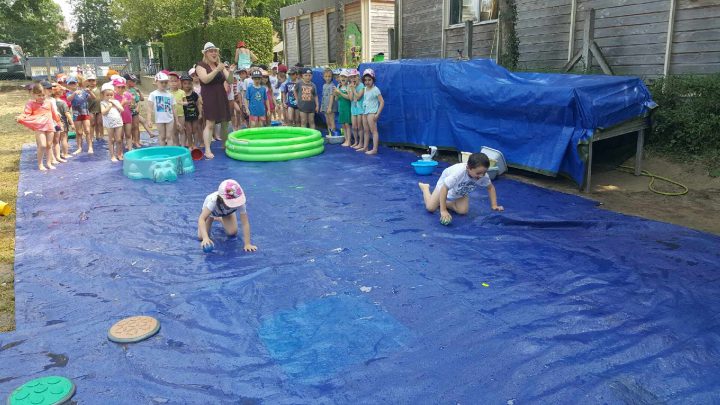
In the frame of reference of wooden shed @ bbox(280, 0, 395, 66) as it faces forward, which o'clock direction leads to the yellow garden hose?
The yellow garden hose is roughly at 10 o'clock from the wooden shed.

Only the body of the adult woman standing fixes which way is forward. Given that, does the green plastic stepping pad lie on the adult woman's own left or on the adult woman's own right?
on the adult woman's own right

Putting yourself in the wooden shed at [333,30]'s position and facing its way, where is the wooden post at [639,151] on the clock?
The wooden post is roughly at 10 o'clock from the wooden shed.

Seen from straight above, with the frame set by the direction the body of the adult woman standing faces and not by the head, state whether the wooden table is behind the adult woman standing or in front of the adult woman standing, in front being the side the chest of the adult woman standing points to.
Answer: in front

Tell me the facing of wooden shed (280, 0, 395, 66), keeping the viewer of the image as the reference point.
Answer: facing the viewer and to the left of the viewer

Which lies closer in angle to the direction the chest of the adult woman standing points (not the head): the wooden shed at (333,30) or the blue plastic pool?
the blue plastic pool

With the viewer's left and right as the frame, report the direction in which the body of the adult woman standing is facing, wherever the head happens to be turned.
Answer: facing the viewer and to the right of the viewer

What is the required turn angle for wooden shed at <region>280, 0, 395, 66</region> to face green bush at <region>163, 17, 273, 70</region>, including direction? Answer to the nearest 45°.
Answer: approximately 90° to its right

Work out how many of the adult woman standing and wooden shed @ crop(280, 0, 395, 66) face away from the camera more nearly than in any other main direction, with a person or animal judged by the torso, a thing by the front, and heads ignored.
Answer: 0

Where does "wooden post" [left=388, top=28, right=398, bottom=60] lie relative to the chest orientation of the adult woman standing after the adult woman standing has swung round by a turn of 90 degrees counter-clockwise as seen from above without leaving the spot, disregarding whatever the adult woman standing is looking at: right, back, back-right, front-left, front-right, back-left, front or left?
front

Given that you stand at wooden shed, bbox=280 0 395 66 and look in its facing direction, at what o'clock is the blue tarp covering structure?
The blue tarp covering structure is roughly at 10 o'clock from the wooden shed.

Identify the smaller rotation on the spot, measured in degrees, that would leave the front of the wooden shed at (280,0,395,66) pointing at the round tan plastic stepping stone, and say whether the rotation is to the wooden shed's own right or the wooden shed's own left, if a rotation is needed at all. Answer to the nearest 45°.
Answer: approximately 45° to the wooden shed's own left
